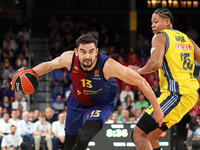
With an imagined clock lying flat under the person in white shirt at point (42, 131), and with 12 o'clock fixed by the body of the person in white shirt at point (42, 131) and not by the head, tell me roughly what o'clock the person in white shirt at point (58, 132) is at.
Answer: the person in white shirt at point (58, 132) is roughly at 10 o'clock from the person in white shirt at point (42, 131).

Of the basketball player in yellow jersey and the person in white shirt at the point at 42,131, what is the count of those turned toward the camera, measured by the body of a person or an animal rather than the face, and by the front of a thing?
1

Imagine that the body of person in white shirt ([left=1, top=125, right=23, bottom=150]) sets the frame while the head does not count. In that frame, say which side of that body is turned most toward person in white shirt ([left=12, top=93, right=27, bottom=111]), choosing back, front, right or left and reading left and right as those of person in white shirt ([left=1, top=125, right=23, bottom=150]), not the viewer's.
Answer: back

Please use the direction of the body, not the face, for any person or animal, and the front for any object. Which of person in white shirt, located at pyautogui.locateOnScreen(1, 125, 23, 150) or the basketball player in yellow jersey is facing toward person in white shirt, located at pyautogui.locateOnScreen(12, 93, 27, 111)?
the basketball player in yellow jersey

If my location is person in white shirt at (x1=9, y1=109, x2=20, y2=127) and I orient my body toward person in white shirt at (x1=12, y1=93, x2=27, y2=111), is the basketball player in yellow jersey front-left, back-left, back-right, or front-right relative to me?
back-right

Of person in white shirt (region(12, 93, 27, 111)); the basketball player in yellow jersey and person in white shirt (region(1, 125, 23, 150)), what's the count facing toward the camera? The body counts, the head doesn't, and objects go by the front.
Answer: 2

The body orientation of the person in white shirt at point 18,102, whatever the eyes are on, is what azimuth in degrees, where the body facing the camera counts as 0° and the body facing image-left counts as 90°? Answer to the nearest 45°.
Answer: approximately 0°

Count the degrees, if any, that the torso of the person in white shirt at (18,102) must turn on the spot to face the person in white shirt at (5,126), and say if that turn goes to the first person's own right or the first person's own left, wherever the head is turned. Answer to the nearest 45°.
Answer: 0° — they already face them

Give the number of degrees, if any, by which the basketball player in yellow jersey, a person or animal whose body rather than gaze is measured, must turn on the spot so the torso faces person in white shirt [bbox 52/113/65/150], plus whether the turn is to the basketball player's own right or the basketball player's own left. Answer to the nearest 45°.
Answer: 0° — they already face them

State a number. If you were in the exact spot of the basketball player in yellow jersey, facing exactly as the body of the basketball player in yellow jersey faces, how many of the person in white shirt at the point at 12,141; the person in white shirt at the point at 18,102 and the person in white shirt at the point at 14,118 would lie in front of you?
3

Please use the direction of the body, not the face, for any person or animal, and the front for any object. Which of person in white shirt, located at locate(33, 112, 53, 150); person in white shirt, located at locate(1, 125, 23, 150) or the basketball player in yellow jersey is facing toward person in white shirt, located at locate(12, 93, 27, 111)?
the basketball player in yellow jersey
